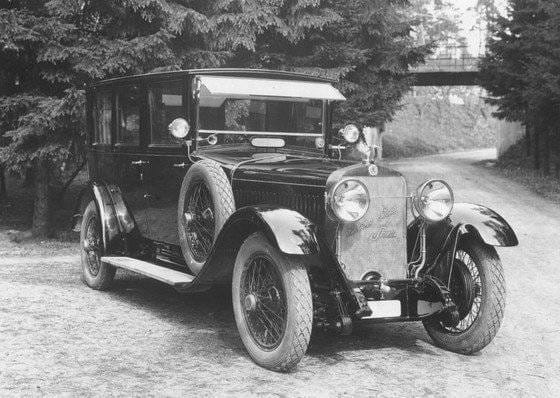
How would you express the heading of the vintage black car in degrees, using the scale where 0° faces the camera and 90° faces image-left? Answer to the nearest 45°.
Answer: approximately 315°
